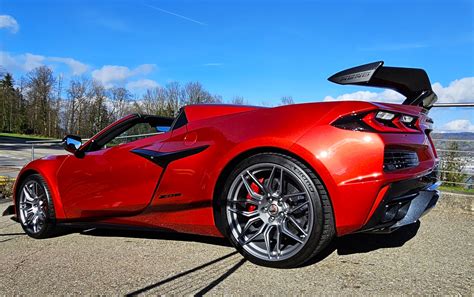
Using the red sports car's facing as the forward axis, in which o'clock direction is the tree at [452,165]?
The tree is roughly at 3 o'clock from the red sports car.

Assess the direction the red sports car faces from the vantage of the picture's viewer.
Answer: facing away from the viewer and to the left of the viewer
